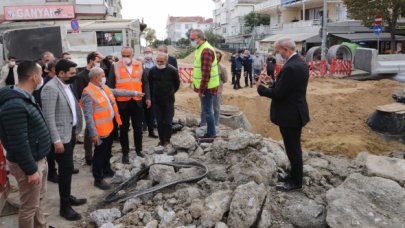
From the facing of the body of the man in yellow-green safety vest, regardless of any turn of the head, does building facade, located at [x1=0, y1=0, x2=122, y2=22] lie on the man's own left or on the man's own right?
on the man's own right

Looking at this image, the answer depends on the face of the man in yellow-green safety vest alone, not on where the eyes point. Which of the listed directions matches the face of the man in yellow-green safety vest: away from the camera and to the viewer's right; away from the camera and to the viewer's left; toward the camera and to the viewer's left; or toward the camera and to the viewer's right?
toward the camera and to the viewer's left

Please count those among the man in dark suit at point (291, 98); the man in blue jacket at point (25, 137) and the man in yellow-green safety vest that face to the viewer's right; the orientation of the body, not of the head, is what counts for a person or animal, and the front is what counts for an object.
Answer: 1

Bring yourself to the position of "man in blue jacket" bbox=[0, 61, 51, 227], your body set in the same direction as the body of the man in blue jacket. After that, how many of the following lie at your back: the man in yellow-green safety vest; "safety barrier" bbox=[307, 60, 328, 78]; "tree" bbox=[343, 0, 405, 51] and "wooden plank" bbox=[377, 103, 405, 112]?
0

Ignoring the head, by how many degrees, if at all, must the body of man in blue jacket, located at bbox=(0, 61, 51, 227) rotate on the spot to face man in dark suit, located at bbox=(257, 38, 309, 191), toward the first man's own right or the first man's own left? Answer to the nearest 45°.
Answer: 0° — they already face them

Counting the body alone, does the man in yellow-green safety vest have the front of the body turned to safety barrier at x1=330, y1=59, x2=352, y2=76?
no

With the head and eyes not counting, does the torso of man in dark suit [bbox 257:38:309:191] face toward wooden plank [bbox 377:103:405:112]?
no

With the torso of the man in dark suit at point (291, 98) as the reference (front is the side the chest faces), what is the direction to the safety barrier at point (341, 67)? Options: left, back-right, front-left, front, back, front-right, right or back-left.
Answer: right

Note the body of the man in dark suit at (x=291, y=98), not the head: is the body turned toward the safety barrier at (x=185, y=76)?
no

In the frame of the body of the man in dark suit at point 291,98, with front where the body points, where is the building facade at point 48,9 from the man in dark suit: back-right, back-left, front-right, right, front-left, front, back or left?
front-right

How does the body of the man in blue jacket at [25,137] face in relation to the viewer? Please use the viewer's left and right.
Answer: facing to the right of the viewer

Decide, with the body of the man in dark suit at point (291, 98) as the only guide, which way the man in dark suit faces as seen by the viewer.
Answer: to the viewer's left

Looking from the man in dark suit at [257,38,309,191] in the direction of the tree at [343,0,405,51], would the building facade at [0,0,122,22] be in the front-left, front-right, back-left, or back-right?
front-left

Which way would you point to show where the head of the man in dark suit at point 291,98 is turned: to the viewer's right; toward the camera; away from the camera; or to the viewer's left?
to the viewer's left
